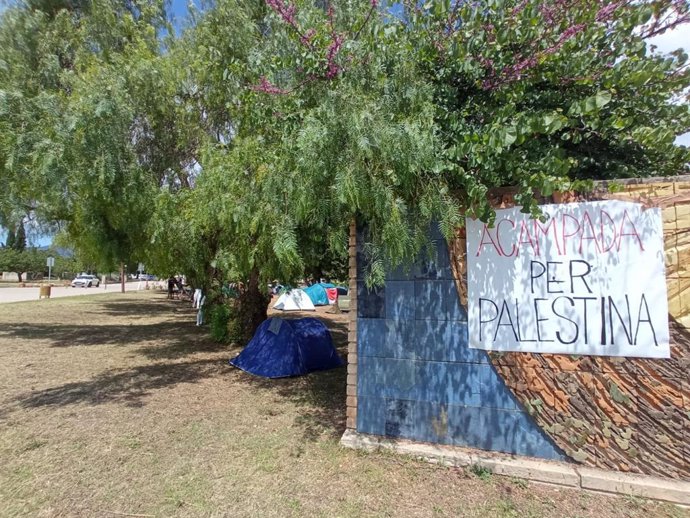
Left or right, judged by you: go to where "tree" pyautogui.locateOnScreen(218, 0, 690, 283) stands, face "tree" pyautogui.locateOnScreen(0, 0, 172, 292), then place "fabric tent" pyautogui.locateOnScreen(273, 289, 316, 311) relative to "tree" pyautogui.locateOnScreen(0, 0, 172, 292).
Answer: right

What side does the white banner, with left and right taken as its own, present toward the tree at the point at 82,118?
right

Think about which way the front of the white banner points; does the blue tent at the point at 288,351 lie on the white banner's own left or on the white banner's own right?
on the white banner's own right

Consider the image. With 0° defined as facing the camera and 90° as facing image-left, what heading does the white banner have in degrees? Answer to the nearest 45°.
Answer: approximately 0°

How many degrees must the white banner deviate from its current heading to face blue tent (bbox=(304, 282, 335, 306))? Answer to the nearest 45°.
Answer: approximately 135° to its right
